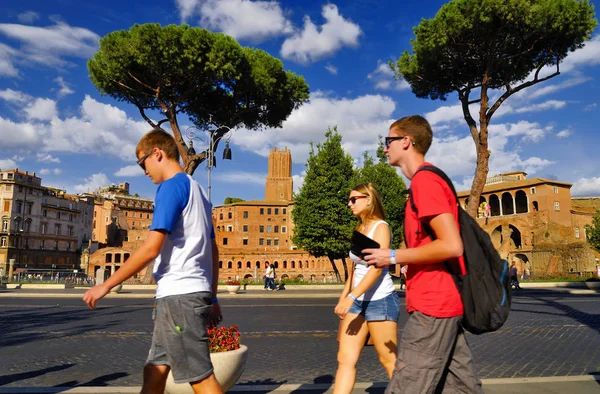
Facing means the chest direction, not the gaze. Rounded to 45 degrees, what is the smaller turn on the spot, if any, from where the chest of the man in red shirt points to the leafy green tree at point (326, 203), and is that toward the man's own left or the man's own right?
approximately 90° to the man's own right

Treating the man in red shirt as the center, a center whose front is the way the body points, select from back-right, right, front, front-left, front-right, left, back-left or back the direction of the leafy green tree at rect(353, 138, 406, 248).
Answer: right

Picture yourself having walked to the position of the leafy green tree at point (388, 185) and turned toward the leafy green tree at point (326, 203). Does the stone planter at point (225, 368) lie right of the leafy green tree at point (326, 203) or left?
left

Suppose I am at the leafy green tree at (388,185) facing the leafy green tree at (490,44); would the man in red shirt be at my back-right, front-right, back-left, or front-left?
front-right

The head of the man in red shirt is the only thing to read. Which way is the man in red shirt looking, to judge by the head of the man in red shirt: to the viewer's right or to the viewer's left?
to the viewer's left

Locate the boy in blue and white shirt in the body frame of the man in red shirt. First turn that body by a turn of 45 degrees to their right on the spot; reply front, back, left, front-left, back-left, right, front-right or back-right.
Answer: front-left

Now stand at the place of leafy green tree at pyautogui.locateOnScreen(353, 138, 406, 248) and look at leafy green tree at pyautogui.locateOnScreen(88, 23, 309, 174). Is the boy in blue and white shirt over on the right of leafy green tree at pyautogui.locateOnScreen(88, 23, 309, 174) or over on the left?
left

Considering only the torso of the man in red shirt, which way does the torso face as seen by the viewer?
to the viewer's left

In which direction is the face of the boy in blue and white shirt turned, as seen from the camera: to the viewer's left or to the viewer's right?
to the viewer's left

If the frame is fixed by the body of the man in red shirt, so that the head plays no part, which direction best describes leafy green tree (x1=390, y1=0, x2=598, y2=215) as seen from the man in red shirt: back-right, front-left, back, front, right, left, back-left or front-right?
right

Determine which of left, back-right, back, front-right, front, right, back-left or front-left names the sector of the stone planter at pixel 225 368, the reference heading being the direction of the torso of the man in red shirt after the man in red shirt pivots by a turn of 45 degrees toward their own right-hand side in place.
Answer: front

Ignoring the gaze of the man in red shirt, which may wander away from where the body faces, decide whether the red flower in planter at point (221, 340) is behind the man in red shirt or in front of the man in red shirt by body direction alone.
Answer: in front
